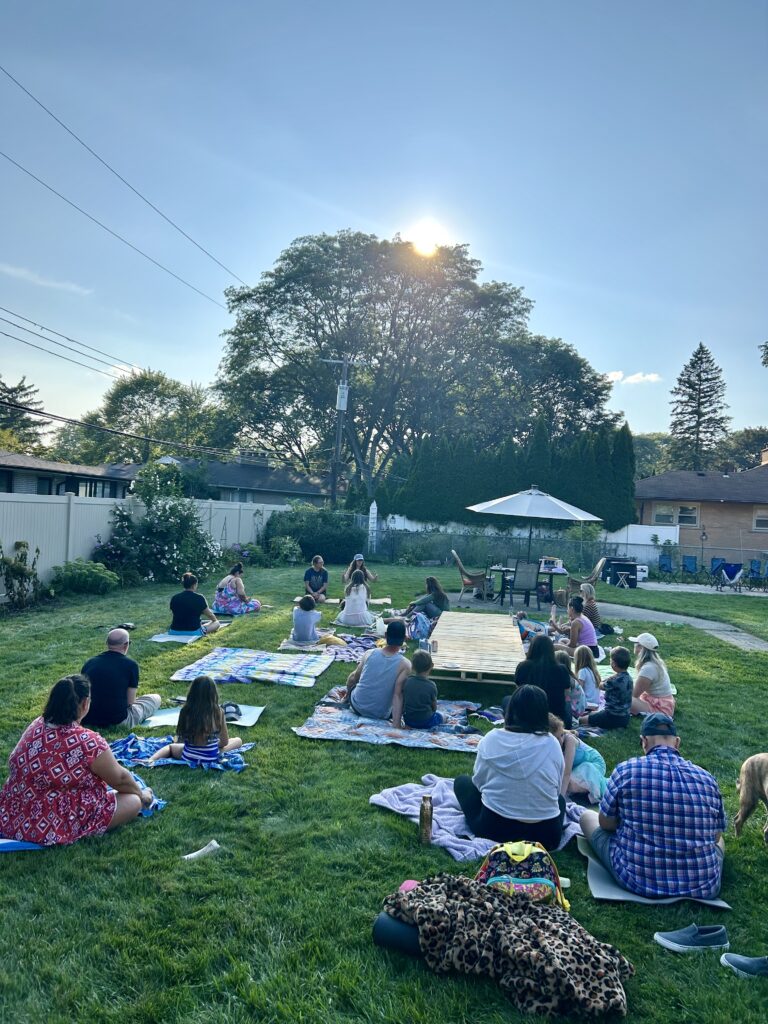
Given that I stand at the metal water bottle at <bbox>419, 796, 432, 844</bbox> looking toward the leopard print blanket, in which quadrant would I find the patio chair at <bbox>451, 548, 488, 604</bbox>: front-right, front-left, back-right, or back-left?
back-left

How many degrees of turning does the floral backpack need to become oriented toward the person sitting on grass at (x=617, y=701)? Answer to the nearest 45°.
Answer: approximately 180°

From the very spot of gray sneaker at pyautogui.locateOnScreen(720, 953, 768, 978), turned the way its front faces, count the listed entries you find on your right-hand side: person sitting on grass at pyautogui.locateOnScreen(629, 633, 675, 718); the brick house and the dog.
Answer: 3

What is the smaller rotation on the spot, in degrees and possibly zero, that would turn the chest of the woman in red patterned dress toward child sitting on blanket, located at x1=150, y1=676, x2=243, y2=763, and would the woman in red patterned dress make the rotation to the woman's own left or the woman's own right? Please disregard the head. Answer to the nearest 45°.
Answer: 0° — they already face them

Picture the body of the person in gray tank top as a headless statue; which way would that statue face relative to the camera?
away from the camera

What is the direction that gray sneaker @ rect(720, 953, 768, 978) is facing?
to the viewer's left

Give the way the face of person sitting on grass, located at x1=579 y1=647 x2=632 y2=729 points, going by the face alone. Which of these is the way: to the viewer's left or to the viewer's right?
to the viewer's left

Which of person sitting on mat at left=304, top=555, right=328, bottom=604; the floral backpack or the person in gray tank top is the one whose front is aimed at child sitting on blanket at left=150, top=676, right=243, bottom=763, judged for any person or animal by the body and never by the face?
the person sitting on mat

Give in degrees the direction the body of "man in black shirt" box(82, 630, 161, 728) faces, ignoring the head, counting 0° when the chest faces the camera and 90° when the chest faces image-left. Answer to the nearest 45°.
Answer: approximately 225°

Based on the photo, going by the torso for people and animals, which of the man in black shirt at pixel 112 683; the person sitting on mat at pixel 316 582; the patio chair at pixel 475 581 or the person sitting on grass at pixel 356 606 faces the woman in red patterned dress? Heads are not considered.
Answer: the person sitting on mat at pixel 316 582

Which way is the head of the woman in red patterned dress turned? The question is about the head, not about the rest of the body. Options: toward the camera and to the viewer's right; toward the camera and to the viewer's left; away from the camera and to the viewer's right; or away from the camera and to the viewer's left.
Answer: away from the camera and to the viewer's right

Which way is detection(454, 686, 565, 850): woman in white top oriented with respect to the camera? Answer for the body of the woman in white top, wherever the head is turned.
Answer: away from the camera

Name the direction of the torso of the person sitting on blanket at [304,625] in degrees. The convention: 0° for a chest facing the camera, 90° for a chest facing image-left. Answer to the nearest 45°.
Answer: approximately 180°

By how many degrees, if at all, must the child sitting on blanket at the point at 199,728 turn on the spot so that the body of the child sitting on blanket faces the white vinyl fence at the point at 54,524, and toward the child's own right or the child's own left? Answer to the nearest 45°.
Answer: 0° — they already face it

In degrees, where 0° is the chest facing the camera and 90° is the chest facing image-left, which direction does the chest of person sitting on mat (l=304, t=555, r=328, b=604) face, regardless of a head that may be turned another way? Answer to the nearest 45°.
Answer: approximately 0°

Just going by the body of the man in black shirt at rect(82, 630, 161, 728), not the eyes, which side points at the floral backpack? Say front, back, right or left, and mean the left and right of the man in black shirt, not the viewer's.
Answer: right
